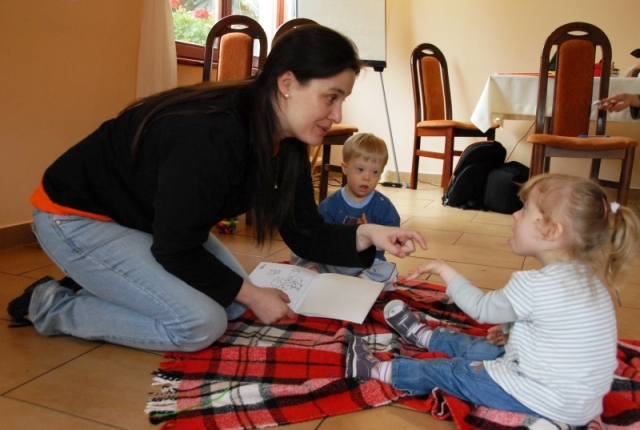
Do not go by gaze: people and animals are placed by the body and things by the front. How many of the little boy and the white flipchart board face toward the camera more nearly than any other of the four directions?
2

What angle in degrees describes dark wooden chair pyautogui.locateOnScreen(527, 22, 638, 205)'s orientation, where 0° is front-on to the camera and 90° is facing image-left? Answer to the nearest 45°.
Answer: approximately 0°

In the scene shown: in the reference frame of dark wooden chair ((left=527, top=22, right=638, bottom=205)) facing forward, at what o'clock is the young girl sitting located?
The young girl sitting is roughly at 12 o'clock from the dark wooden chair.

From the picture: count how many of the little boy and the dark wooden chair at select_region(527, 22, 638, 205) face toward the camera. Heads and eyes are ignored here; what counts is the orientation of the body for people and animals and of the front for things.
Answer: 2

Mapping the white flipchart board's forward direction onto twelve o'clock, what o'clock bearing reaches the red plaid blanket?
The red plaid blanket is roughly at 12 o'clock from the white flipchart board.

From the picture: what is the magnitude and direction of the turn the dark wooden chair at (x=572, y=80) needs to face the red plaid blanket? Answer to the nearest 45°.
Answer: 0° — it already faces it

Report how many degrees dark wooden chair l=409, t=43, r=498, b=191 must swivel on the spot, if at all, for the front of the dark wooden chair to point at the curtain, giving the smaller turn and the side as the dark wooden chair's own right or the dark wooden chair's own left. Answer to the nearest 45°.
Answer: approximately 90° to the dark wooden chair's own right

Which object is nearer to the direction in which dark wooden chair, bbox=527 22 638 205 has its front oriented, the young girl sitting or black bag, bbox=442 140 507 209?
the young girl sitting
